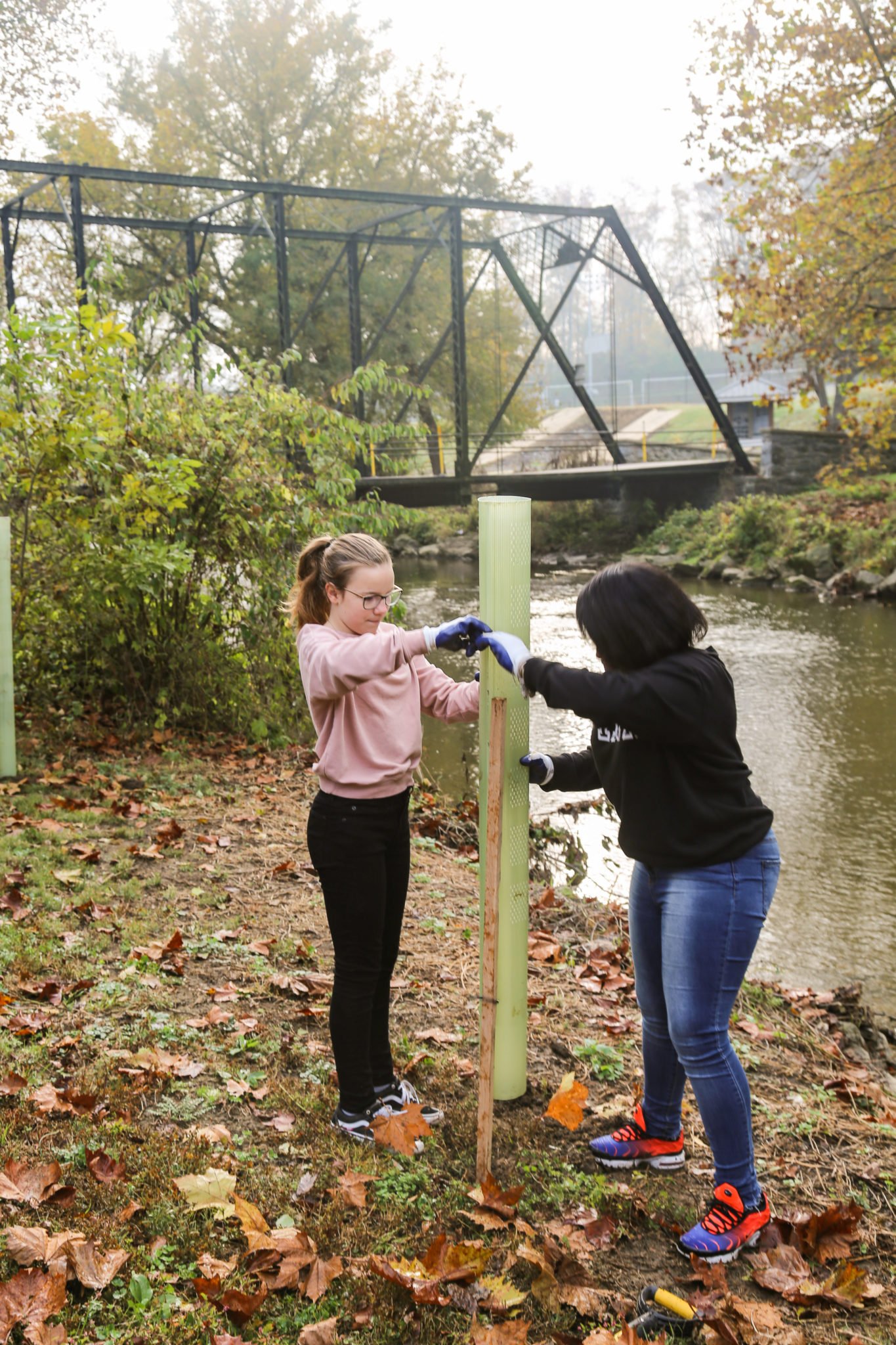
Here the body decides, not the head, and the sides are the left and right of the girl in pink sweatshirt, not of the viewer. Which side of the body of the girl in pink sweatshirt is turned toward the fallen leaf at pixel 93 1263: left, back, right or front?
right

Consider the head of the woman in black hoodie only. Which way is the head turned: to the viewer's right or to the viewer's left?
to the viewer's left

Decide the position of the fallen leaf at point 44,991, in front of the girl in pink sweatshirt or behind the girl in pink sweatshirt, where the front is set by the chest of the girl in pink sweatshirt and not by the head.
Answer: behind

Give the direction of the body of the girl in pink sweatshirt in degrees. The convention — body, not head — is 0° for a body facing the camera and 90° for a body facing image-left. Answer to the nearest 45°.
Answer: approximately 315°
